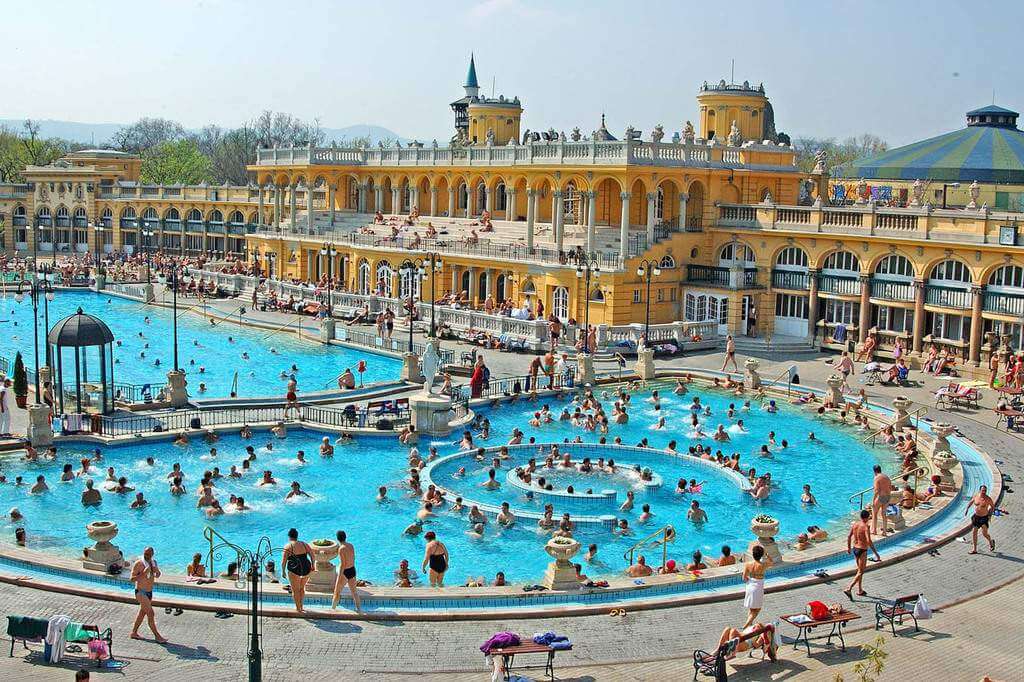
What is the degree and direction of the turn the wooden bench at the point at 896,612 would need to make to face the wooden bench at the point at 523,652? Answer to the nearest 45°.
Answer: approximately 90° to its left

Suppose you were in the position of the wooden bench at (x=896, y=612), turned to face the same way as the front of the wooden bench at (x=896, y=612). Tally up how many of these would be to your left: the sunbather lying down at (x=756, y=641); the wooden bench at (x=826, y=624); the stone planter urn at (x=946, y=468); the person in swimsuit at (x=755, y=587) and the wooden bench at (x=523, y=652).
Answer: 4

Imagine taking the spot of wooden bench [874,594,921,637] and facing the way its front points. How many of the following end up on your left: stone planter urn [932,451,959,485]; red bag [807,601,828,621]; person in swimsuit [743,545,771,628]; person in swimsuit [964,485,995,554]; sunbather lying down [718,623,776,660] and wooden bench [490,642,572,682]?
4

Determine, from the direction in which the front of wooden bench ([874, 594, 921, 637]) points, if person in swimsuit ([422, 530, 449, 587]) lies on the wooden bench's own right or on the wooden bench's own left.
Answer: on the wooden bench's own left

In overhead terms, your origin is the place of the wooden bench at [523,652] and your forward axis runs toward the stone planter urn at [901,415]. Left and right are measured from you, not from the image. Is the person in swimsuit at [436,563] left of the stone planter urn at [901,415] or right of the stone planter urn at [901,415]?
left

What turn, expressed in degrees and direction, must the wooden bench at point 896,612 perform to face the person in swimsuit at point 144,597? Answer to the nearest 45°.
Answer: approximately 90° to its left

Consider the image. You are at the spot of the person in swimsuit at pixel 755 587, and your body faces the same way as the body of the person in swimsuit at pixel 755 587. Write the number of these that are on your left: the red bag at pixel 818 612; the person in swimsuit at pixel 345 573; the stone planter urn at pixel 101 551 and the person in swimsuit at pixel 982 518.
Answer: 2

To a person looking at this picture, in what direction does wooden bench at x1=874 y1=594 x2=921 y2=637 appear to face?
facing away from the viewer and to the left of the viewer

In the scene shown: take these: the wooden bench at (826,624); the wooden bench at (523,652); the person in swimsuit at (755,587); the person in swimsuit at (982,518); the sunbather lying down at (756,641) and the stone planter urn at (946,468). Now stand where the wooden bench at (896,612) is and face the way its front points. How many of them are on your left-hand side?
4
